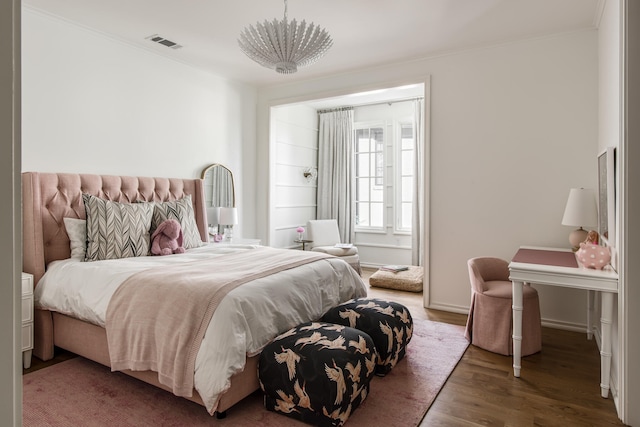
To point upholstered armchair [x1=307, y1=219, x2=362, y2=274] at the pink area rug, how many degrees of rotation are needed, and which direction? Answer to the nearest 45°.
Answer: approximately 45° to its right

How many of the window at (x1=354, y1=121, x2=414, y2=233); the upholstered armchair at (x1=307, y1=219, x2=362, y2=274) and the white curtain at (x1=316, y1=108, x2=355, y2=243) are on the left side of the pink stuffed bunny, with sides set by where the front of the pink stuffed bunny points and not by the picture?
3

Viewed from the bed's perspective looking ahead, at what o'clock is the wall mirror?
The wall mirror is roughly at 8 o'clock from the bed.

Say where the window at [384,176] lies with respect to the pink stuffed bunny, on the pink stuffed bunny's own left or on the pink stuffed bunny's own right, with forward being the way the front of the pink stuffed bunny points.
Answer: on the pink stuffed bunny's own left

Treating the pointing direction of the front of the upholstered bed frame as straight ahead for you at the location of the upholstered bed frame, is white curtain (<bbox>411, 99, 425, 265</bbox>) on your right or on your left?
on your left

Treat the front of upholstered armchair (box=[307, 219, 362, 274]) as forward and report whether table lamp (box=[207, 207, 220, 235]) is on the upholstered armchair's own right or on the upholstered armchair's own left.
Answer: on the upholstered armchair's own right

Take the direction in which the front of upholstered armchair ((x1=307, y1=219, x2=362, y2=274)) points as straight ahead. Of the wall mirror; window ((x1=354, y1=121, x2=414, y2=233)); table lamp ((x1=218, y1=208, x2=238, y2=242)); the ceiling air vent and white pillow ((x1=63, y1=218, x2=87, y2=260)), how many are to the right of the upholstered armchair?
4

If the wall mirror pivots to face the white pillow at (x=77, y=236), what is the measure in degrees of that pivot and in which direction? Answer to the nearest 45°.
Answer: approximately 90° to its right
